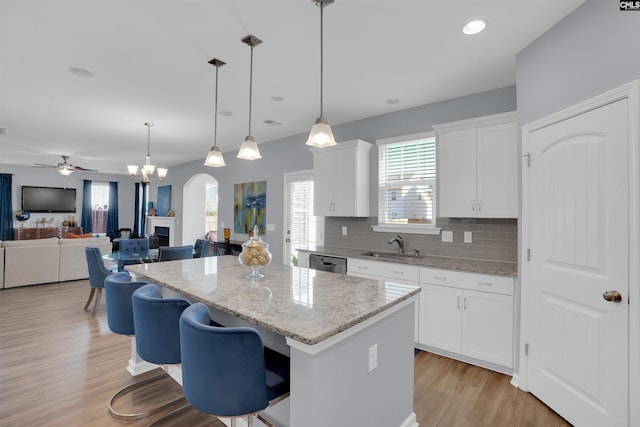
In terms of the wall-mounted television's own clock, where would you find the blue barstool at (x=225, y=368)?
The blue barstool is roughly at 12 o'clock from the wall-mounted television.

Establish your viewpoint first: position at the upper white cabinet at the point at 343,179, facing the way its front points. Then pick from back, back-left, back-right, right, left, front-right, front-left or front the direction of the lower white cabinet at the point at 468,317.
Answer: left

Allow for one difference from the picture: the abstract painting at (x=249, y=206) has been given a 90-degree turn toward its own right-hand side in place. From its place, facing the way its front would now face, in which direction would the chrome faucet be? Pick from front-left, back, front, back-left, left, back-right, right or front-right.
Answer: back

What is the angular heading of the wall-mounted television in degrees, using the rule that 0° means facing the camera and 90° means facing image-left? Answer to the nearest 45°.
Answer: approximately 0°

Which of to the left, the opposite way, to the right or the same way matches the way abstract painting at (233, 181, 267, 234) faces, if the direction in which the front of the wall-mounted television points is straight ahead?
to the right

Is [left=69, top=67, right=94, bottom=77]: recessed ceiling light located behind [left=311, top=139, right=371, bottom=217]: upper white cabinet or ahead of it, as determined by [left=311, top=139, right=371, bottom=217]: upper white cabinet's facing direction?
ahead

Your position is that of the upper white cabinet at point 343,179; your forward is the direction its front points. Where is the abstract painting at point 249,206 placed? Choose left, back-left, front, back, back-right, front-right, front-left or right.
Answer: right

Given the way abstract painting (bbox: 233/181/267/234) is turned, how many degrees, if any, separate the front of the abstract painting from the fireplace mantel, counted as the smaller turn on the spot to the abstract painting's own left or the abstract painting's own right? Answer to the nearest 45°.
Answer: approximately 90° to the abstract painting's own right

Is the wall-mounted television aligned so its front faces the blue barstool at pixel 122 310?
yes

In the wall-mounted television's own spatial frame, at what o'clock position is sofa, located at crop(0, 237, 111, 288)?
The sofa is roughly at 12 o'clock from the wall-mounted television.

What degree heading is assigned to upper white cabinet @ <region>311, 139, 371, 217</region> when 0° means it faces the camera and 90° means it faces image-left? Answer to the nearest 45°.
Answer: approximately 45°

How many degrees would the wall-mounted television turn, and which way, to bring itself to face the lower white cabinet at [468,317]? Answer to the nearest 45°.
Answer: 0° — it already faces it

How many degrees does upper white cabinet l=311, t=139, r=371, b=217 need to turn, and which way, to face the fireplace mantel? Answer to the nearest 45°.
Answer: approximately 90° to its right

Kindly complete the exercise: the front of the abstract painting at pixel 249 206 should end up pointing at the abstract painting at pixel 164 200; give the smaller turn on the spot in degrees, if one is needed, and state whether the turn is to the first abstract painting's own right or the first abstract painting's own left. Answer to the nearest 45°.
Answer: approximately 90° to the first abstract painting's own right
